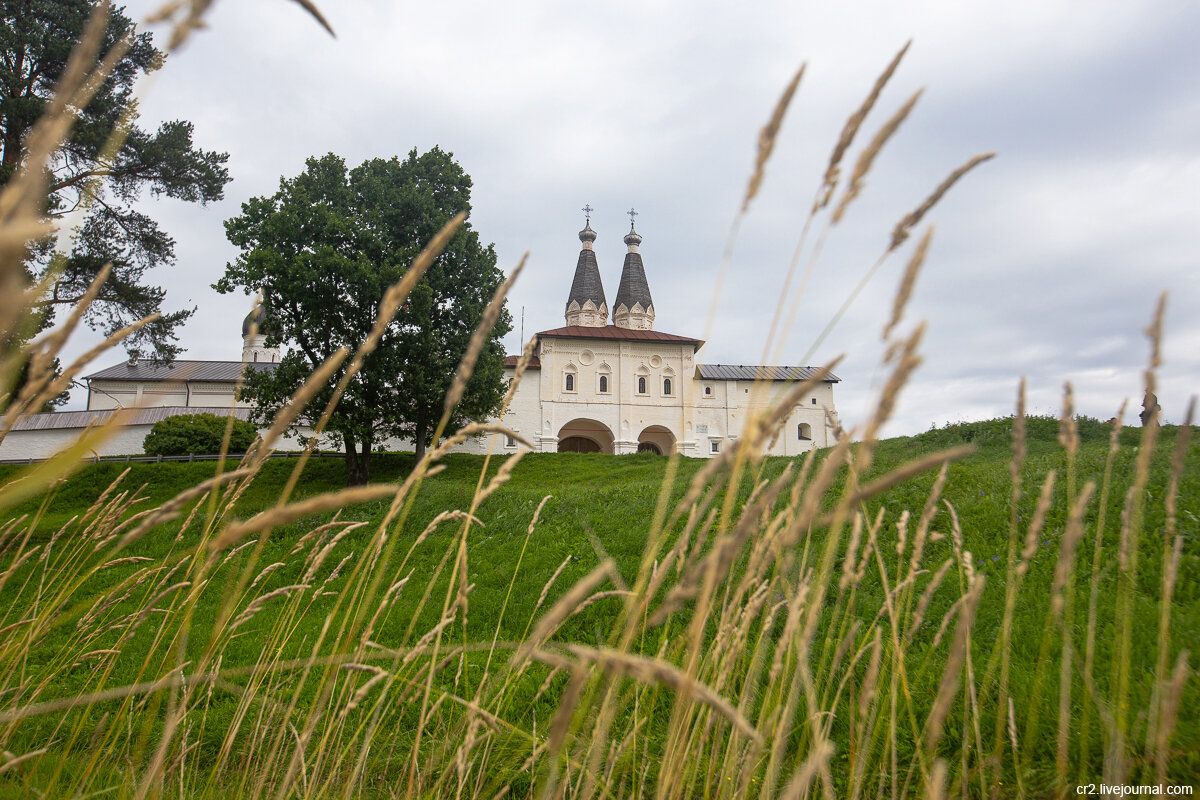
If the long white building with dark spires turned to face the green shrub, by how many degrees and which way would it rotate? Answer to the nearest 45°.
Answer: approximately 45° to its right

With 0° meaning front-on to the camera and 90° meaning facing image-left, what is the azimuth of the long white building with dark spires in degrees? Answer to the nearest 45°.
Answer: approximately 0°

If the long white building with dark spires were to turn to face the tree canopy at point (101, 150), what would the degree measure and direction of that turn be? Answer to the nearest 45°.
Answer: approximately 45° to its right
